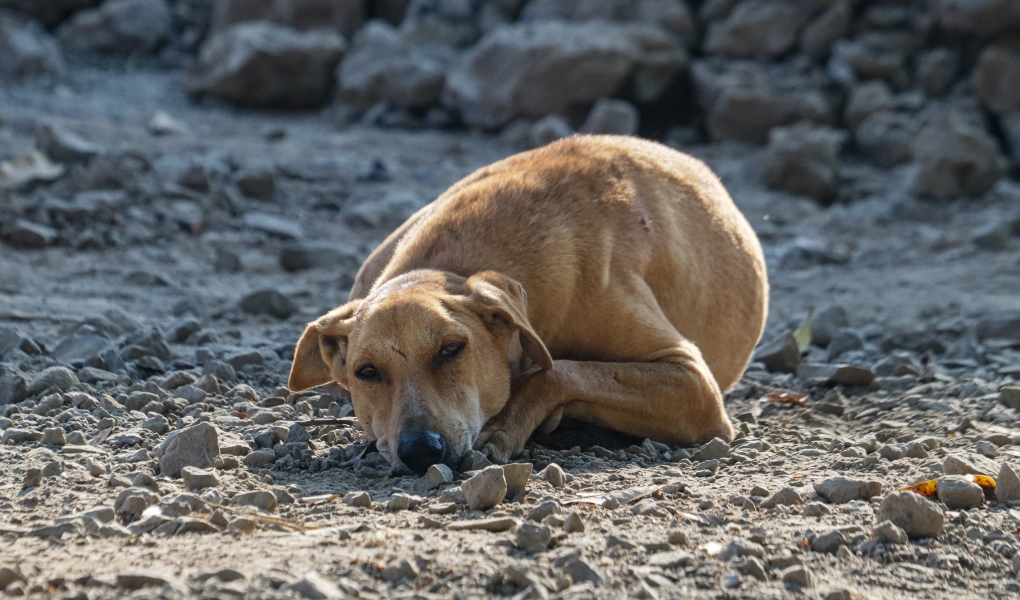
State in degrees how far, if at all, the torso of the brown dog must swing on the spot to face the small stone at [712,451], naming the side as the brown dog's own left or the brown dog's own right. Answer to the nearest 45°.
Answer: approximately 90° to the brown dog's own left

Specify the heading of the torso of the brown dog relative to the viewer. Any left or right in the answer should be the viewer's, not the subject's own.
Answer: facing the viewer and to the left of the viewer

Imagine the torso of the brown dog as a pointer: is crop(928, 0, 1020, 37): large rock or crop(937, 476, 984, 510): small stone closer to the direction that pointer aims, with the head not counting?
the small stone

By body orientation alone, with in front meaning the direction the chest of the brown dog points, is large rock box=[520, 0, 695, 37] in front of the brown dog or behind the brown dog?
behind

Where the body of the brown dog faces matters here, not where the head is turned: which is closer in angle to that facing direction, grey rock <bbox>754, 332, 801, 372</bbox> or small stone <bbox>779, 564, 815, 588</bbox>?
the small stone

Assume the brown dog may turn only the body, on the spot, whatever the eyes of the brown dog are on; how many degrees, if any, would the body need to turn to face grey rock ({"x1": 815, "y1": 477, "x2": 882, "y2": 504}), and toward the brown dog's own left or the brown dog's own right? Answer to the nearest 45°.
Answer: approximately 90° to the brown dog's own left

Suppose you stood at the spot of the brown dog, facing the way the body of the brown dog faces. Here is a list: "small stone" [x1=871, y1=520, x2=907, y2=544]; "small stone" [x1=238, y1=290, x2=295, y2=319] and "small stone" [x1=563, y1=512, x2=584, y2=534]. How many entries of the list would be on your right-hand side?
1

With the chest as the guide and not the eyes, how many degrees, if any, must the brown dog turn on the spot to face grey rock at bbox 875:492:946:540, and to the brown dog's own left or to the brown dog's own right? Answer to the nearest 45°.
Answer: approximately 90° to the brown dog's own left

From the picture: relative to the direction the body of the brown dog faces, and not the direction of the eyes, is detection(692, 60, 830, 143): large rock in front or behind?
behind

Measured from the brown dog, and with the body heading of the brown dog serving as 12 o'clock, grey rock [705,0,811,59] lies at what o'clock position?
The grey rock is roughly at 5 o'clock from the brown dog.

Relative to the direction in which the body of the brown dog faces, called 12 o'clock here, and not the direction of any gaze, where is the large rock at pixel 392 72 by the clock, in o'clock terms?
The large rock is roughly at 4 o'clock from the brown dog.

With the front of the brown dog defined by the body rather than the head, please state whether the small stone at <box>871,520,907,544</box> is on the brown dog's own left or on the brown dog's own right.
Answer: on the brown dog's own left

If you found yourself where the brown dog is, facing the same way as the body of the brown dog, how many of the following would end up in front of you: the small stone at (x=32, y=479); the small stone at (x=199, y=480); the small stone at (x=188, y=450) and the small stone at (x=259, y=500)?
4

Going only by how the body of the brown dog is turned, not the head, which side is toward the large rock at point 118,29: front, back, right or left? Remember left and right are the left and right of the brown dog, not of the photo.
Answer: right

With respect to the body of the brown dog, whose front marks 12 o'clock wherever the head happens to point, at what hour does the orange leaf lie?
The orange leaf is roughly at 9 o'clock from the brown dog.

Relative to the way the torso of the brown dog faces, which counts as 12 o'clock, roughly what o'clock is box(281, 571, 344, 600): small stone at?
The small stone is roughly at 11 o'clock from the brown dog.

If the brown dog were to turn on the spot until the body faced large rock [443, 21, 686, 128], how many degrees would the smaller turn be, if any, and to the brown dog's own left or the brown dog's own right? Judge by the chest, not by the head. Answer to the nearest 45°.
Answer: approximately 135° to the brown dog's own right

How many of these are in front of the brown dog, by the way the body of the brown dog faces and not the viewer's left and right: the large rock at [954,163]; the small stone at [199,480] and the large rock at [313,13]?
1
